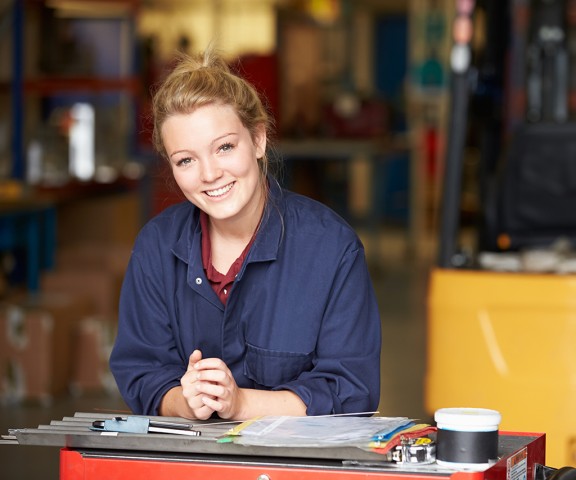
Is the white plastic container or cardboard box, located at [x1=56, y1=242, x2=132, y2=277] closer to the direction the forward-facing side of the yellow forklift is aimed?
the cardboard box

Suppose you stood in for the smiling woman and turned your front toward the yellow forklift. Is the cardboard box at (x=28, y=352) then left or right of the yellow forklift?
left

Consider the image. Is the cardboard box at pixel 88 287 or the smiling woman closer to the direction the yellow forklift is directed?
the cardboard box

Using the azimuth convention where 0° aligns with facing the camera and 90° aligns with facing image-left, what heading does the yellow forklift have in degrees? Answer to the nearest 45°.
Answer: approximately 180°

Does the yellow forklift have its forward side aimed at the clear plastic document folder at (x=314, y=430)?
no

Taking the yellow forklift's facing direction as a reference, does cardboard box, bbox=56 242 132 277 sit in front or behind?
in front

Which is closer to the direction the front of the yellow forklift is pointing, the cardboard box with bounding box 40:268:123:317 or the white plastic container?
the cardboard box

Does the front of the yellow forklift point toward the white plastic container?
no

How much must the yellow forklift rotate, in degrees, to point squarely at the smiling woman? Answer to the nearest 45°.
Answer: approximately 180°

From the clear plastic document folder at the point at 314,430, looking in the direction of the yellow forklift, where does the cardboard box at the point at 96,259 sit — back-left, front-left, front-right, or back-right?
front-left

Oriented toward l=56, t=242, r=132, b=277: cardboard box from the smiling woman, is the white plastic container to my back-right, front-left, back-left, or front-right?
back-right

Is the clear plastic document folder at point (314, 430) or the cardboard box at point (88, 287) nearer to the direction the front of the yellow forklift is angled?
the cardboard box

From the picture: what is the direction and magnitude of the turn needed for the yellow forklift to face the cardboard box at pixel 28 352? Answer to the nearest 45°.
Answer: approximately 45° to its left

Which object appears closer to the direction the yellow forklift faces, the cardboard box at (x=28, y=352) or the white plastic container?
the cardboard box

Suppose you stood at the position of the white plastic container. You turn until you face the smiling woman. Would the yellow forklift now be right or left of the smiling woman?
right

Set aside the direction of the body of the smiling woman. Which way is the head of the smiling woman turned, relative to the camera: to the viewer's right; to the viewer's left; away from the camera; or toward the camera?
toward the camera
